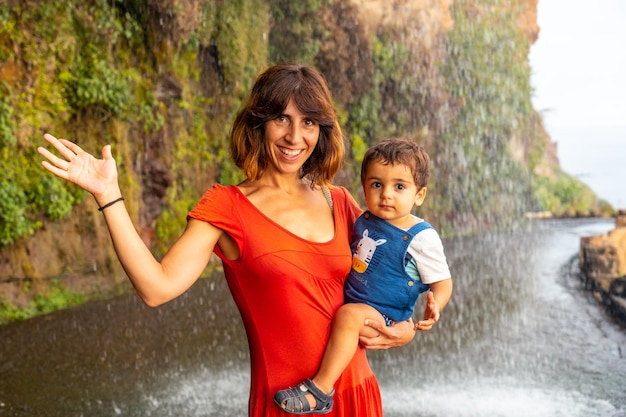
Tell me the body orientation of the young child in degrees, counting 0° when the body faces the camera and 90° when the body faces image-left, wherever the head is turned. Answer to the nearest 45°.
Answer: approximately 45°
